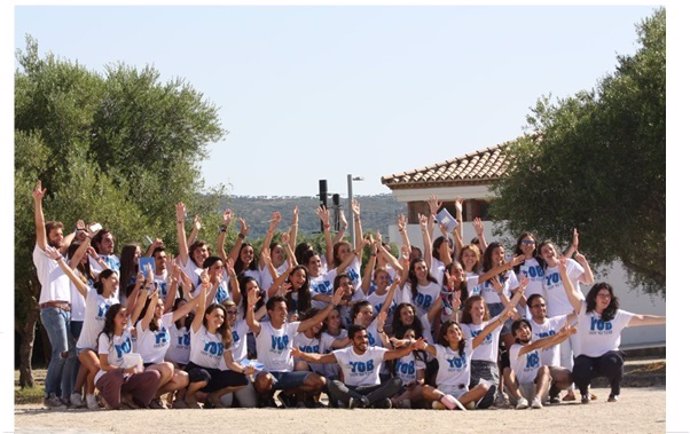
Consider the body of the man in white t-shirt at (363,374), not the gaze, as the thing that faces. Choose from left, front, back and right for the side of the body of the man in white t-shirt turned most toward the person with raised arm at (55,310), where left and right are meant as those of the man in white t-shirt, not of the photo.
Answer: right

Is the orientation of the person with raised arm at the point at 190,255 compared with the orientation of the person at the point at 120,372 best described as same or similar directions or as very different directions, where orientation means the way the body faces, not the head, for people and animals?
same or similar directions

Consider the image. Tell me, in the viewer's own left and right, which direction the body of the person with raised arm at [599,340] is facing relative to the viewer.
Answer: facing the viewer

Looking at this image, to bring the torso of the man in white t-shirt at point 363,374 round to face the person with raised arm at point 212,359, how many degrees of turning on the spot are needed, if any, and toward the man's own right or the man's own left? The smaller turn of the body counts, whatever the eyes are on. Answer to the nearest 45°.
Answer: approximately 90° to the man's own right

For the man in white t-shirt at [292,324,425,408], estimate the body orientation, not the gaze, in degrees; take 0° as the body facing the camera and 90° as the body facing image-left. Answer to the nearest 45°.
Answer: approximately 0°

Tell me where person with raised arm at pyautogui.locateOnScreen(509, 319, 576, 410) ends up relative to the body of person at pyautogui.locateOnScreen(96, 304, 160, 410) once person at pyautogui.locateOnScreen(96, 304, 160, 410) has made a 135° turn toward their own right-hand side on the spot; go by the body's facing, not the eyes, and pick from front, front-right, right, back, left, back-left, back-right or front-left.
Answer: back

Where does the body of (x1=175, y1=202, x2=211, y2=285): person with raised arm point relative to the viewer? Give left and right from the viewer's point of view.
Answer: facing the viewer and to the right of the viewer

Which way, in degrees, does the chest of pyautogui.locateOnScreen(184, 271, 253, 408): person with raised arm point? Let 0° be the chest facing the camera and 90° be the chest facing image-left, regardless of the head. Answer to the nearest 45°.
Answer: approximately 315°

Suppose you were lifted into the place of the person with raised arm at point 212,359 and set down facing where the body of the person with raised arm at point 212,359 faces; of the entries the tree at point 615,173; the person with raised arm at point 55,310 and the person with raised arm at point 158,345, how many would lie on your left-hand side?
1

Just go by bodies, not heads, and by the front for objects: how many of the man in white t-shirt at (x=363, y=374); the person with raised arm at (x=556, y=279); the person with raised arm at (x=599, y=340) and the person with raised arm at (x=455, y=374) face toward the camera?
4

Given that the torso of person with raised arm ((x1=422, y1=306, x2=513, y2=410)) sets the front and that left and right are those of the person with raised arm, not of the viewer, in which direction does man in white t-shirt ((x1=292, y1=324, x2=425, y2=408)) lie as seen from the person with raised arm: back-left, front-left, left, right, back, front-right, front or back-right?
right

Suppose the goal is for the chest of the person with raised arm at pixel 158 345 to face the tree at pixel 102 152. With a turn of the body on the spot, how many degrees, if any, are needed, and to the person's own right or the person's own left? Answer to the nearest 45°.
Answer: approximately 135° to the person's own left

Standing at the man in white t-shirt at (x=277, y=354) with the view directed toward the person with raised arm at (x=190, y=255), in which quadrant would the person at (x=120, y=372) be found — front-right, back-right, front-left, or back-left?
front-left

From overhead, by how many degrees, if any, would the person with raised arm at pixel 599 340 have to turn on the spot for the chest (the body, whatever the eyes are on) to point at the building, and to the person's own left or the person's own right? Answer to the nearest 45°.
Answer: approximately 180°
